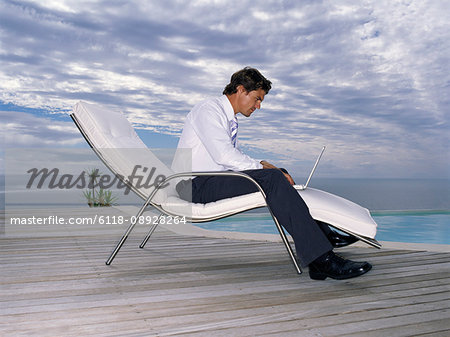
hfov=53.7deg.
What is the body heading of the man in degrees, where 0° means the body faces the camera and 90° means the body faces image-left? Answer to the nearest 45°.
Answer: approximately 270°

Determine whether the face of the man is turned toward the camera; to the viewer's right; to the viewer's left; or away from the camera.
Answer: to the viewer's right
